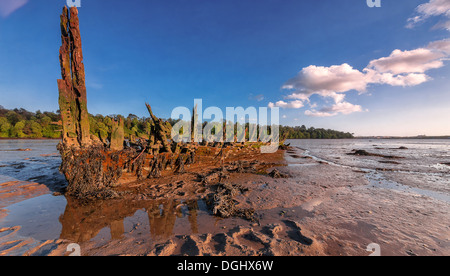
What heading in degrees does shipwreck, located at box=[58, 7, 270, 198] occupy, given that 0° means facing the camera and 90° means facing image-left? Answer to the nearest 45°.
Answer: approximately 45°
